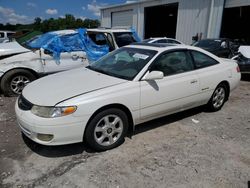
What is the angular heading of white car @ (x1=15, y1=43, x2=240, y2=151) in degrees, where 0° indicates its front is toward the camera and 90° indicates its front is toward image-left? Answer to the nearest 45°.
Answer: approximately 45°

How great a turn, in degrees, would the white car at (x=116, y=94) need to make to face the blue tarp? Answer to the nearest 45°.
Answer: approximately 90° to its right

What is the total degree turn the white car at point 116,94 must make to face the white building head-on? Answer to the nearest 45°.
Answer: approximately 135° to its right

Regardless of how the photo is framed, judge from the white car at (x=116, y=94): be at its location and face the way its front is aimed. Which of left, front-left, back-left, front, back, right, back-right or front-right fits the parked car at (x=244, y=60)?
back

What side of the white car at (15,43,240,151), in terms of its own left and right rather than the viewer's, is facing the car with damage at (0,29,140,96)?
right

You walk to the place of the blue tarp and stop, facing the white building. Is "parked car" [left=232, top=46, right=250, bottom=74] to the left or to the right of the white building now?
right

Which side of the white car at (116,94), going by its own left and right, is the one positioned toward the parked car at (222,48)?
back

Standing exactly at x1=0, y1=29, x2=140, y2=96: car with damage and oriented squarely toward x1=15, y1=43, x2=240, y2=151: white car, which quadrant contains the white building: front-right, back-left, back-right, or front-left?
back-left
